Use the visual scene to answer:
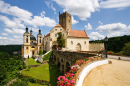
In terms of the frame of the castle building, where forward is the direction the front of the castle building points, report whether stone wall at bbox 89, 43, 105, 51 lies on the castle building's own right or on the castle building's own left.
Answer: on the castle building's own left

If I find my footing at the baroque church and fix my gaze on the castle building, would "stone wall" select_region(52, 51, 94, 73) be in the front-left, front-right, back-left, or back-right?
front-right

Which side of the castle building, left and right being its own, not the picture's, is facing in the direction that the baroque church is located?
right

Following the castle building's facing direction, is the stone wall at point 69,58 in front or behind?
in front

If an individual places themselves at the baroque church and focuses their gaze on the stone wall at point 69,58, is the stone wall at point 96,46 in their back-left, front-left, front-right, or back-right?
front-left

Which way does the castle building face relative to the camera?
toward the camera
